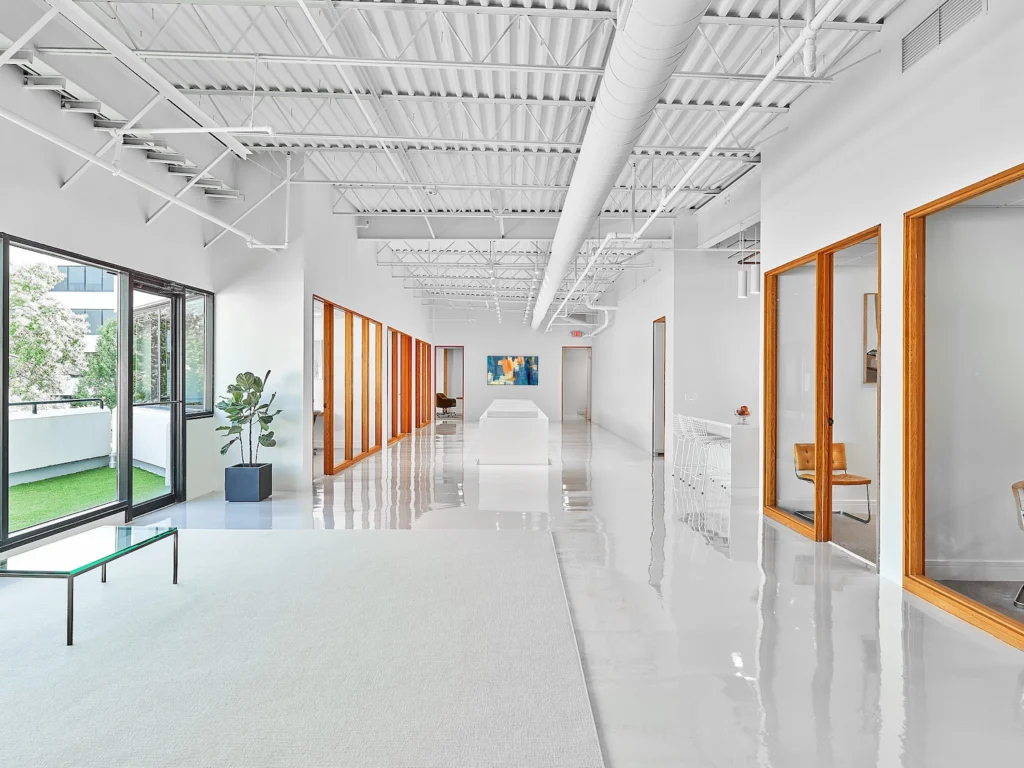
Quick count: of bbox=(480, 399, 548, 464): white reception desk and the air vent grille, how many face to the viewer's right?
0

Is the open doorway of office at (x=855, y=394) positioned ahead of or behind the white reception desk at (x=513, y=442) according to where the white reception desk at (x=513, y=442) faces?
ahead

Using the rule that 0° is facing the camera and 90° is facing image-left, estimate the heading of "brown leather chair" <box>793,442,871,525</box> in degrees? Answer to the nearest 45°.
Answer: approximately 315°

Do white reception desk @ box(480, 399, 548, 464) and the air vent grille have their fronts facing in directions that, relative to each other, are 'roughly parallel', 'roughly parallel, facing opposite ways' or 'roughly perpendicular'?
roughly perpendicular

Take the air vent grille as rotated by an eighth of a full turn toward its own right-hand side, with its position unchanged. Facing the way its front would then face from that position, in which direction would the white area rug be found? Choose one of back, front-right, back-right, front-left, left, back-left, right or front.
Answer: front-left

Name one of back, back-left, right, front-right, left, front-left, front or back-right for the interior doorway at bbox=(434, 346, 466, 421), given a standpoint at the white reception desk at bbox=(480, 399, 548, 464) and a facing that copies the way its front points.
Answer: back

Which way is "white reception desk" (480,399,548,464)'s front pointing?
toward the camera

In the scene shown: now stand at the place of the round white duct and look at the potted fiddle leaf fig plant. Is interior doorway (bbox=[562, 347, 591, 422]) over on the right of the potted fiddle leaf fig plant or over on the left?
right

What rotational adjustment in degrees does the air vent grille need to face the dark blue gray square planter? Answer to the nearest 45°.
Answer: approximately 45° to its right

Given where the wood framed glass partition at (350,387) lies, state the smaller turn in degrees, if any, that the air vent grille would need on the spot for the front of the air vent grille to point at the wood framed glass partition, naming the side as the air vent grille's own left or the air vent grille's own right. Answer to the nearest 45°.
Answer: approximately 45° to the air vent grille's own right

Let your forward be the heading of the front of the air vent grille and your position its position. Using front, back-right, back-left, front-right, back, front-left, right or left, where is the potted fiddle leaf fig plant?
front-right

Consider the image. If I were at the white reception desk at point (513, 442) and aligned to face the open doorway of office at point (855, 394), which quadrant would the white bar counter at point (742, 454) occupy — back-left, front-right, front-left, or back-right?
front-left

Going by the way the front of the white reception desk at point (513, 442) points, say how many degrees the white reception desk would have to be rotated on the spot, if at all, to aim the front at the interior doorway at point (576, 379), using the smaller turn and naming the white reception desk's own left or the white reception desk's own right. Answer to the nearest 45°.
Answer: approximately 180°

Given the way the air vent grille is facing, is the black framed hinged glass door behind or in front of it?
in front

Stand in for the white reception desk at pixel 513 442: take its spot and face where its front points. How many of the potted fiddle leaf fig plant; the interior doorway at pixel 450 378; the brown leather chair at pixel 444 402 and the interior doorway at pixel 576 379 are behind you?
3
